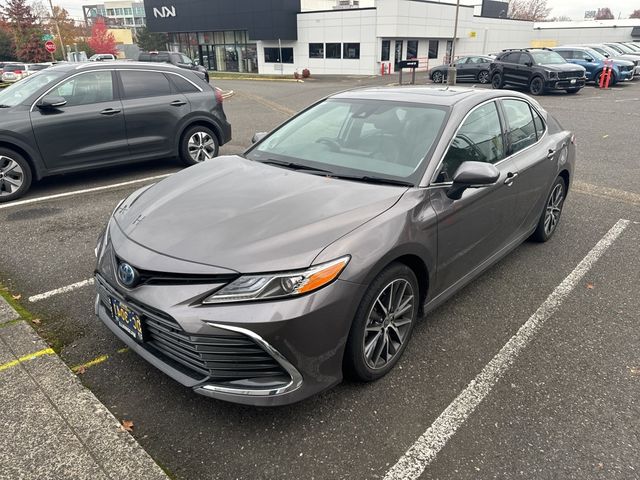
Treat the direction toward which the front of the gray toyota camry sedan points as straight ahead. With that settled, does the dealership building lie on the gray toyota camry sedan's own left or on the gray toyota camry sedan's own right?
on the gray toyota camry sedan's own right

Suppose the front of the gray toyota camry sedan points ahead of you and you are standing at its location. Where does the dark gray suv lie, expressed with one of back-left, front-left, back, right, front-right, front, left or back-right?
right

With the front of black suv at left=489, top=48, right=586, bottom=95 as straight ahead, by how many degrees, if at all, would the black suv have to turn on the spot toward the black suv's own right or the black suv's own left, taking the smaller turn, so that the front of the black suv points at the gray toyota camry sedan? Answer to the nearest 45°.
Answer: approximately 45° to the black suv's own right

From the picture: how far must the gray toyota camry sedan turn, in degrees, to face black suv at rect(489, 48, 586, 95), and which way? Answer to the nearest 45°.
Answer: approximately 180°

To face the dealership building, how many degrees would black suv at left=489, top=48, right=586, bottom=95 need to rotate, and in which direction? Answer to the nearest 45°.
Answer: approximately 180°

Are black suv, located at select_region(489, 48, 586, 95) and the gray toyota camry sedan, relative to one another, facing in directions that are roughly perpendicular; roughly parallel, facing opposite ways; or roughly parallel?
roughly perpendicular

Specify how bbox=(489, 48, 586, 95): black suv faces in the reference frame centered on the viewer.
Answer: facing the viewer and to the right of the viewer

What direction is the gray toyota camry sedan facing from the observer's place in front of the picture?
facing the viewer and to the left of the viewer
